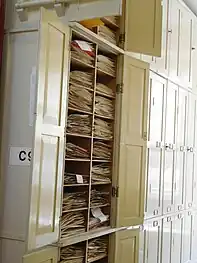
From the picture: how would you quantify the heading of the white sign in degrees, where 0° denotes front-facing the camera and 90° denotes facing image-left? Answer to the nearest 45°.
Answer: approximately 0°

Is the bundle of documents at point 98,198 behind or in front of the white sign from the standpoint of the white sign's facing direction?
behind

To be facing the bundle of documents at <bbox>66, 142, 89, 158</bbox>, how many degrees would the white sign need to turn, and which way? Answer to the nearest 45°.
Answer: approximately 135° to its left

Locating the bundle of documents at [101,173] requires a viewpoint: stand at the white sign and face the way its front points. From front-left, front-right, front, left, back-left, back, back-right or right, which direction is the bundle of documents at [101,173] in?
back-left

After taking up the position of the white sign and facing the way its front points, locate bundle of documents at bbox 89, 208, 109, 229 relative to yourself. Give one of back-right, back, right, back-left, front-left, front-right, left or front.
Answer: back-left

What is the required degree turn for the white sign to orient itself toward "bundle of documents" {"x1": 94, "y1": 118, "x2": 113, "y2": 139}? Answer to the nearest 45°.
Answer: approximately 135° to its left

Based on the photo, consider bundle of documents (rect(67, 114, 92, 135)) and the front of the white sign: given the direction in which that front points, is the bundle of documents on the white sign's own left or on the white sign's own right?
on the white sign's own left

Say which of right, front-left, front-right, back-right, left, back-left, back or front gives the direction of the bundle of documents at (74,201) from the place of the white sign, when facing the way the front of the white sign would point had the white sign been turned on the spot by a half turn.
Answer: front-right

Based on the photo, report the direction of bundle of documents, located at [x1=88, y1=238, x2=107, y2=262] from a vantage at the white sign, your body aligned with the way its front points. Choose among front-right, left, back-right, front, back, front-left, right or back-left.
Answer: back-left

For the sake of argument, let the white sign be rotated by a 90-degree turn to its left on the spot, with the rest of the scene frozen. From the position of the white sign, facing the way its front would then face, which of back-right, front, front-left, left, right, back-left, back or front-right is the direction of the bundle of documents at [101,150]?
front-left

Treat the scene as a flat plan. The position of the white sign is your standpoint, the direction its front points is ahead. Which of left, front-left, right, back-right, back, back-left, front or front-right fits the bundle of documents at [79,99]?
back-left
